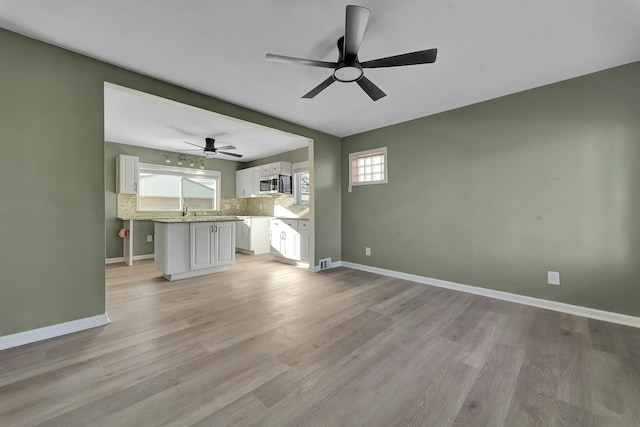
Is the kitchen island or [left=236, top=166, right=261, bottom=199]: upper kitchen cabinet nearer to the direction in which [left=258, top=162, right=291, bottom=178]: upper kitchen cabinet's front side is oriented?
the kitchen island

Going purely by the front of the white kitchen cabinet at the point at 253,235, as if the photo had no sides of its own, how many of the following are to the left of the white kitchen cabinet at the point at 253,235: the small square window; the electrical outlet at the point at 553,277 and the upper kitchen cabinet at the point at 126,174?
2

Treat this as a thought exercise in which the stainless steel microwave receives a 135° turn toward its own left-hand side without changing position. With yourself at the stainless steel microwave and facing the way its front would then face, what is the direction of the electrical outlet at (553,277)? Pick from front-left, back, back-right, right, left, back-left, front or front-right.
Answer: front-right

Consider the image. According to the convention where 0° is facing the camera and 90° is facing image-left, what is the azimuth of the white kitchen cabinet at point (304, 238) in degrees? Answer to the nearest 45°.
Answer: approximately 45°

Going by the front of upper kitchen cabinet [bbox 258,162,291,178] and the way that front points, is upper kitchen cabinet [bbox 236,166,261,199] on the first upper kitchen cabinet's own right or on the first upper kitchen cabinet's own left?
on the first upper kitchen cabinet's own right

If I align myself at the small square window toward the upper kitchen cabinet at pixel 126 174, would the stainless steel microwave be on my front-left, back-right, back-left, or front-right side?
front-right

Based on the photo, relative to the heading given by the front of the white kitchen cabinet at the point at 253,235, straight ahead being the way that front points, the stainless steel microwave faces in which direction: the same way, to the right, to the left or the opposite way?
the same way

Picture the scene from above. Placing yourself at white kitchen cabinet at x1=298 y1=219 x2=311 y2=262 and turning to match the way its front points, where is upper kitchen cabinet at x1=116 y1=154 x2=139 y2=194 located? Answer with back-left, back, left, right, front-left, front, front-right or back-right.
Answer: front-right

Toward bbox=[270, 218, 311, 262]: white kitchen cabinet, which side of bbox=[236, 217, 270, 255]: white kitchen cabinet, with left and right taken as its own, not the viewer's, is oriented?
left

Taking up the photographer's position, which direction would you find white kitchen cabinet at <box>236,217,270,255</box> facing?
facing the viewer and to the left of the viewer

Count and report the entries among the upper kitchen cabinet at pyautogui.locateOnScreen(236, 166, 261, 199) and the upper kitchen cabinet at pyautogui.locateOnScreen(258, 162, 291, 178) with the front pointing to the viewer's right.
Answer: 0

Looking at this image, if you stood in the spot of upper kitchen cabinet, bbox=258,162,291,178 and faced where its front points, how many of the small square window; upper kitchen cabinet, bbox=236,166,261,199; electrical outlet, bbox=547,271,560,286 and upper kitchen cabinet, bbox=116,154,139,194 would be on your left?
2
